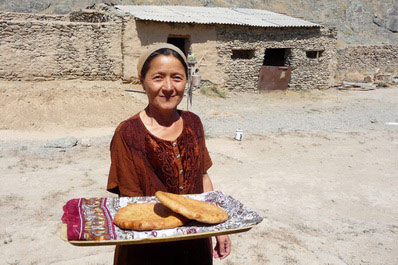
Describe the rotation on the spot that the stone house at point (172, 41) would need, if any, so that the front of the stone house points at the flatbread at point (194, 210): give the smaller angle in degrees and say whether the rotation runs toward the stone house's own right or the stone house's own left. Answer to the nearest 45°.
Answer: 0° — it already faces it

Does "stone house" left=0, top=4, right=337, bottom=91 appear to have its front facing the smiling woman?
yes

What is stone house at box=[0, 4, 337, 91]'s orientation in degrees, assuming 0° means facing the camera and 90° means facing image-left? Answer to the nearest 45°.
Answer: approximately 0°

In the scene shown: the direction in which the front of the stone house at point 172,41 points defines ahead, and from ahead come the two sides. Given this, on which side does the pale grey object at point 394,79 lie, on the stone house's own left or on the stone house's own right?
on the stone house's own left

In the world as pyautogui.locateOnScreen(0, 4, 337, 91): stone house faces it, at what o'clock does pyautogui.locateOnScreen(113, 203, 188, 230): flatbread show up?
The flatbread is roughly at 12 o'clock from the stone house.

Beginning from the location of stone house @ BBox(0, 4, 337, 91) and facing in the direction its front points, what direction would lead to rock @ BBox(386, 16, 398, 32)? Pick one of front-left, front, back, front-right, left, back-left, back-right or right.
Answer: back-left

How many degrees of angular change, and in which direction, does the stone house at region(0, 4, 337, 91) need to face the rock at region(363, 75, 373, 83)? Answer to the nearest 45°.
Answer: approximately 135° to its left
